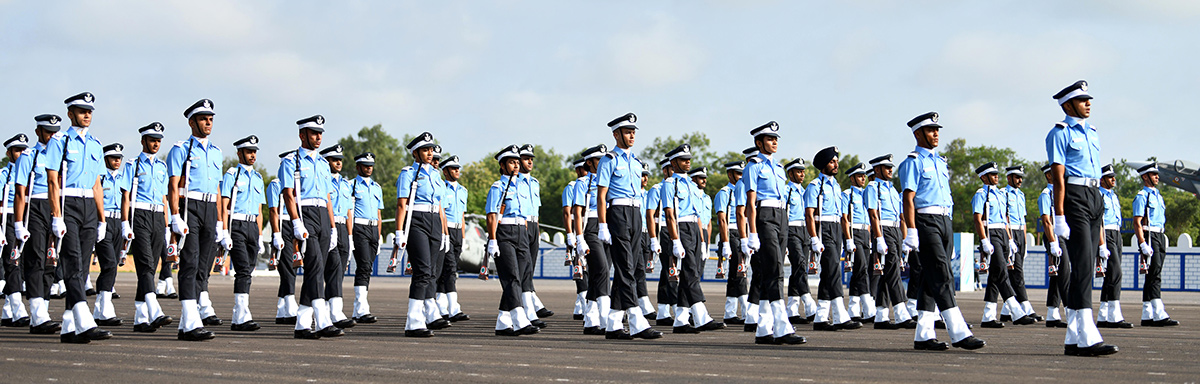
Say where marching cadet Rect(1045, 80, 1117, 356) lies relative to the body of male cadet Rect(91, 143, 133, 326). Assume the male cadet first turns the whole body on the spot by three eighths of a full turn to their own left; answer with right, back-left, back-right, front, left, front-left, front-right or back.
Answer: back-right

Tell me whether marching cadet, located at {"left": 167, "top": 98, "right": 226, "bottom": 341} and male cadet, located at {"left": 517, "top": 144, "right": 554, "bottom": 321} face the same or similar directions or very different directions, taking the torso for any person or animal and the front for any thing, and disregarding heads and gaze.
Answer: same or similar directions

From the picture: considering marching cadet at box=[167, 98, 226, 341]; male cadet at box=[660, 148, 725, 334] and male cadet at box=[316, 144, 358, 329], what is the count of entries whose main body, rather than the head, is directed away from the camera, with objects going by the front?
0

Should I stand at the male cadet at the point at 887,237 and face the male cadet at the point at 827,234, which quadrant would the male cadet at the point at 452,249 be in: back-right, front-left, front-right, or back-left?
front-right

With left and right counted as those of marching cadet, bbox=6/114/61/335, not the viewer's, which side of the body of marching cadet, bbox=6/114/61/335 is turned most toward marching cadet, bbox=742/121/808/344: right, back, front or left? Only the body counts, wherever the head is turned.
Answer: front

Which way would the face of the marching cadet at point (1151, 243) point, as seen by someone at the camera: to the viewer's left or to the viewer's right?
to the viewer's right

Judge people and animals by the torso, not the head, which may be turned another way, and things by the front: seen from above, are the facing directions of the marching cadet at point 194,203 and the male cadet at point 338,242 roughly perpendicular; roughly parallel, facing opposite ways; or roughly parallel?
roughly parallel

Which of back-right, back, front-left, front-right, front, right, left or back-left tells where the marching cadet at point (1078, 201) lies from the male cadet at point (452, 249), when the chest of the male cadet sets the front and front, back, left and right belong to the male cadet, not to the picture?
front

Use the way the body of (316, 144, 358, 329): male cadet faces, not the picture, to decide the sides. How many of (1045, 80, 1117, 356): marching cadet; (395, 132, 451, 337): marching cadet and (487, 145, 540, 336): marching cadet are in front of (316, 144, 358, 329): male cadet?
3

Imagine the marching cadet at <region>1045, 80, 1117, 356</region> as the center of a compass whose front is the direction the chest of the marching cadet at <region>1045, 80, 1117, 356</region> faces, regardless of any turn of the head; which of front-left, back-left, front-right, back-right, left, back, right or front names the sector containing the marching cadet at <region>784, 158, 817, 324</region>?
back

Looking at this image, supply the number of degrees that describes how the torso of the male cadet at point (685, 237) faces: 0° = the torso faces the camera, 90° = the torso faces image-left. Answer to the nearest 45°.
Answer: approximately 315°

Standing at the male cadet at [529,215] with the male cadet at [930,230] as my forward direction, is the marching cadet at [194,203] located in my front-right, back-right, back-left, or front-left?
back-right

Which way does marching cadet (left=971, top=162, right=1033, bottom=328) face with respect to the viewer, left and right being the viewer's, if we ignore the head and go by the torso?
facing the viewer and to the right of the viewer

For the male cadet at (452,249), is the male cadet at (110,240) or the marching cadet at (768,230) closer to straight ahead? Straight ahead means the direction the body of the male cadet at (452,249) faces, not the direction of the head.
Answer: the marching cadet

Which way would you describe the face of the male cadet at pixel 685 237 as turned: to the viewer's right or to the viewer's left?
to the viewer's right

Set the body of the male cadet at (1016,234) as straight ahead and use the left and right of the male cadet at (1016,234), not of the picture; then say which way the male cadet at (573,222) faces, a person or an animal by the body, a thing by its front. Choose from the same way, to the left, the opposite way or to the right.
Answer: the same way
